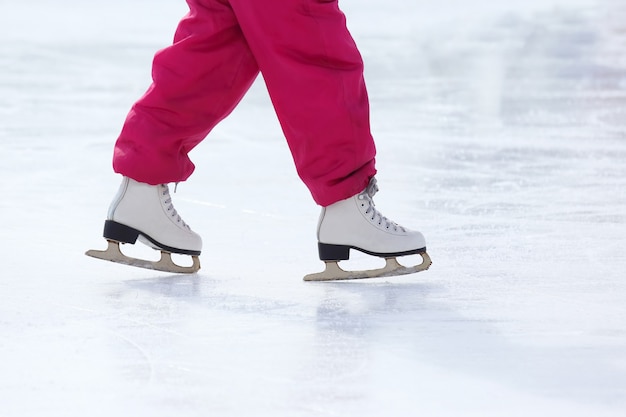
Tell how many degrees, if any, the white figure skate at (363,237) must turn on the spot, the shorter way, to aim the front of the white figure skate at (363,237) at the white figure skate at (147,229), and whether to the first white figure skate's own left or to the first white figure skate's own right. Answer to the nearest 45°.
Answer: approximately 180°

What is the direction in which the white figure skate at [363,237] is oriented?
to the viewer's right

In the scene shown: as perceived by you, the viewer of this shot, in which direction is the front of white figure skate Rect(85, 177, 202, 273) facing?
facing to the right of the viewer

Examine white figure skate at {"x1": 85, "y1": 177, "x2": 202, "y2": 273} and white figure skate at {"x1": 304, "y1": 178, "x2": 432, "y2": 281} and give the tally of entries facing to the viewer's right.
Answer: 2

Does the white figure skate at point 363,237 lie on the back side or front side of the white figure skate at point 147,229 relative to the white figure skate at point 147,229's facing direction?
on the front side
